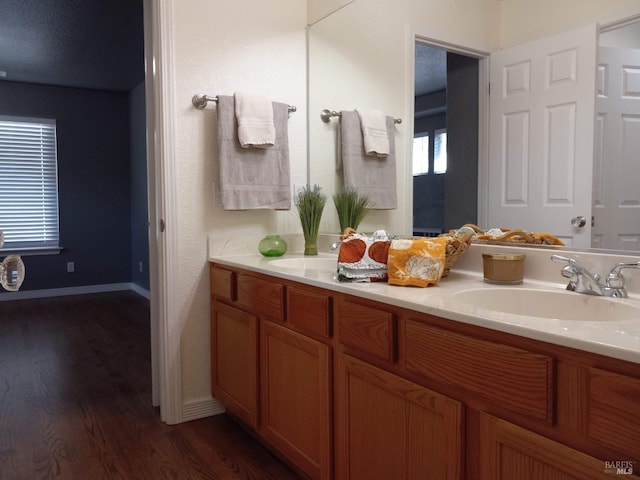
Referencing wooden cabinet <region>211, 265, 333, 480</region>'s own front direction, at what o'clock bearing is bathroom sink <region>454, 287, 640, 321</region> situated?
The bathroom sink is roughly at 9 o'clock from the wooden cabinet.

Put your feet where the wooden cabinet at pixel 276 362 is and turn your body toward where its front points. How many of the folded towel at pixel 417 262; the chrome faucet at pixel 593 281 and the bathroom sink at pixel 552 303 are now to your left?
3

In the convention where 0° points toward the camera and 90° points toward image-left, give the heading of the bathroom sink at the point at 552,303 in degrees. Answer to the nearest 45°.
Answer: approximately 45°

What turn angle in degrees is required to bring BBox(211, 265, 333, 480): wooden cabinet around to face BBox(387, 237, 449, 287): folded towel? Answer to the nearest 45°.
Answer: approximately 90° to its left

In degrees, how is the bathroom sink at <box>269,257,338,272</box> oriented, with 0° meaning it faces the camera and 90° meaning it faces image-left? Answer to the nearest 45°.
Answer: approximately 45°

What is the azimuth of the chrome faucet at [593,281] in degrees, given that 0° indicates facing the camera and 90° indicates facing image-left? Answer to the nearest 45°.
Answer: approximately 45°

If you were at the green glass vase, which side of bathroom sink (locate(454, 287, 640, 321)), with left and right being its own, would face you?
right
